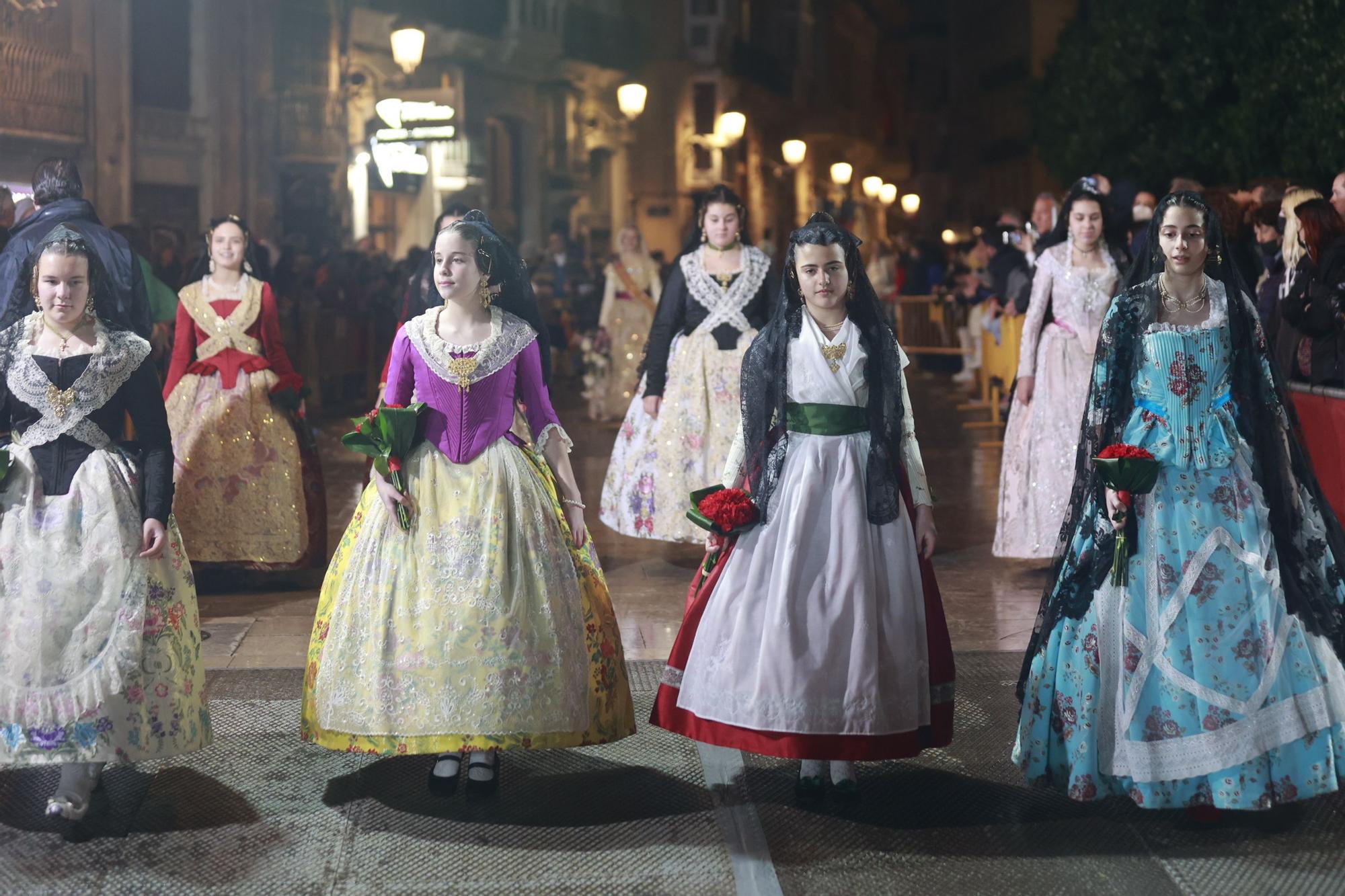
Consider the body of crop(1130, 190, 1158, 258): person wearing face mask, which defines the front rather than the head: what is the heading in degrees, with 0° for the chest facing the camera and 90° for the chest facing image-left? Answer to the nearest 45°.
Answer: approximately 45°

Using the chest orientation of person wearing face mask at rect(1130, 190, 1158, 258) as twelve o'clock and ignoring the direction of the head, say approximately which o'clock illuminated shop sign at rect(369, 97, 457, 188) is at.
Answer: The illuminated shop sign is roughly at 3 o'clock from the person wearing face mask.

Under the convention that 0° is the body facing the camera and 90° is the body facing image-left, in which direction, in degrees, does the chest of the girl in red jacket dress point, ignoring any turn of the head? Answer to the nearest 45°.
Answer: approximately 0°

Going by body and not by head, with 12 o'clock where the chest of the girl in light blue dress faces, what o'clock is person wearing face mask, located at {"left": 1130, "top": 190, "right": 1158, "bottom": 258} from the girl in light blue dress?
The person wearing face mask is roughly at 6 o'clock from the girl in light blue dress.

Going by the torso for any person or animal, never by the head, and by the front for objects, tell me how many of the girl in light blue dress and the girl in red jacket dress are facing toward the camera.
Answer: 2

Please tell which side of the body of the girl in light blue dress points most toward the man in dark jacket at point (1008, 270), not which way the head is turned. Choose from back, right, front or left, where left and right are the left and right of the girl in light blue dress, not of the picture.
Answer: back

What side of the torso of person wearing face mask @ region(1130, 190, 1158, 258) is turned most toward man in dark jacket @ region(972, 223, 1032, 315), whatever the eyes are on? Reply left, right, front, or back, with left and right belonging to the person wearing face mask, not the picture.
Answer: right

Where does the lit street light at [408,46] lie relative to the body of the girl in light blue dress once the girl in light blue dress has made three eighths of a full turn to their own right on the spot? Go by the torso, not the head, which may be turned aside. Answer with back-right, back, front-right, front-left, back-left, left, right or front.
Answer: front

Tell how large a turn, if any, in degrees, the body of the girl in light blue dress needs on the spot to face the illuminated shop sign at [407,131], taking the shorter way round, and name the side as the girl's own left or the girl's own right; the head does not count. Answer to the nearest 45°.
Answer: approximately 135° to the girl's own right

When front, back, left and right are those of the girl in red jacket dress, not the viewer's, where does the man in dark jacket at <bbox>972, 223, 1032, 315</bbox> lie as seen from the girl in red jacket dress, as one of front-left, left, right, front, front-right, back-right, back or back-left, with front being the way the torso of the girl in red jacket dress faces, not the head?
back-left

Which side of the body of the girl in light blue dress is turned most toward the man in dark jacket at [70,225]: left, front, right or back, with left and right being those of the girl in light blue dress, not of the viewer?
right
